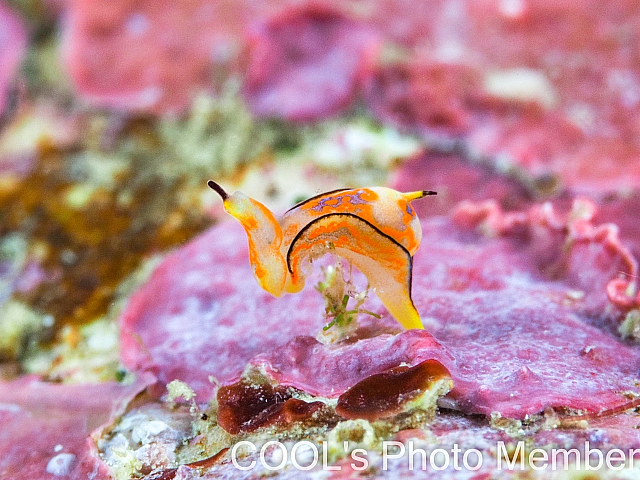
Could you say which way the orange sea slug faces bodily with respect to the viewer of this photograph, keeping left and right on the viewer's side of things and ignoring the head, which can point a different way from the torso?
facing to the left of the viewer
